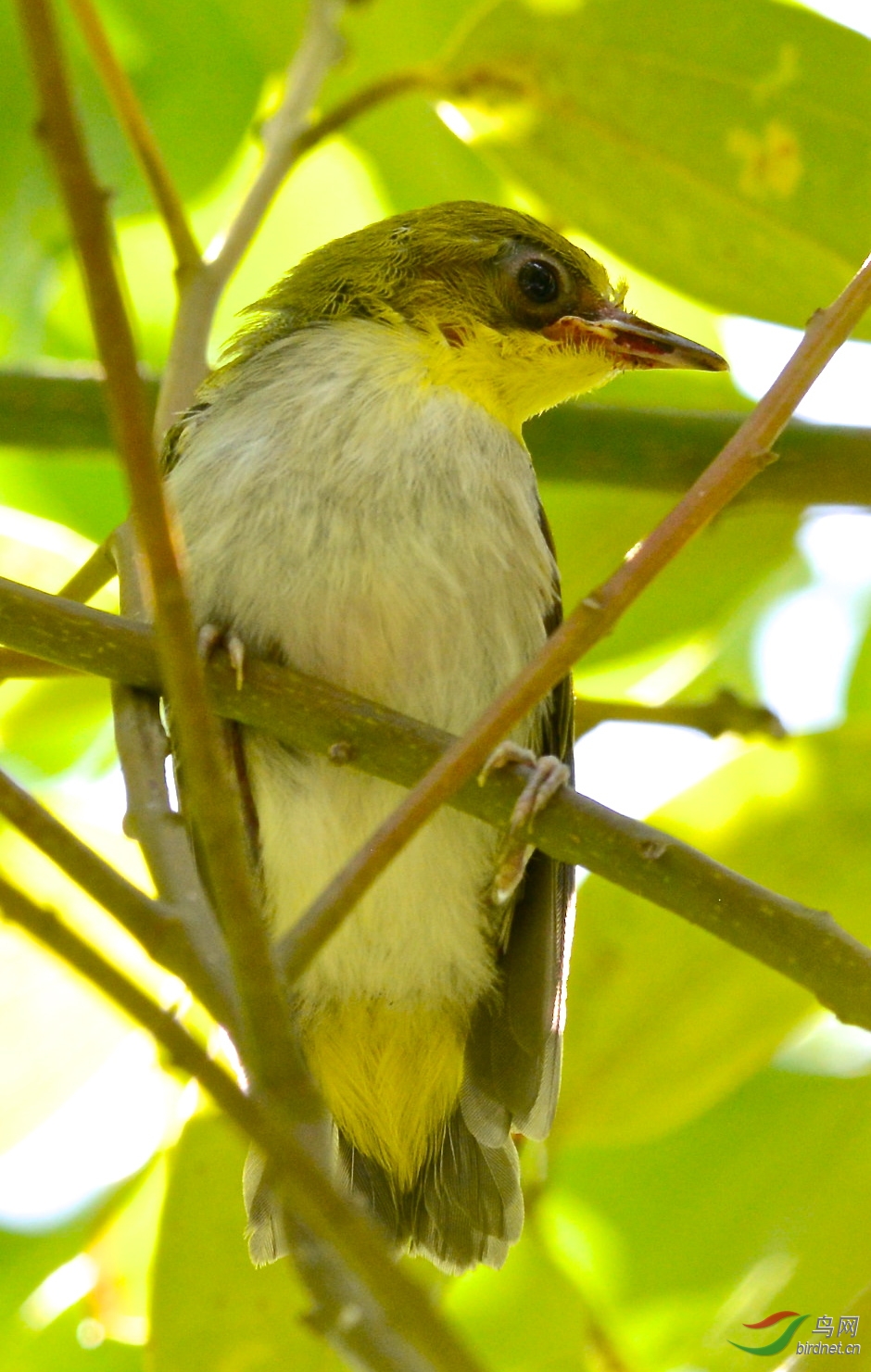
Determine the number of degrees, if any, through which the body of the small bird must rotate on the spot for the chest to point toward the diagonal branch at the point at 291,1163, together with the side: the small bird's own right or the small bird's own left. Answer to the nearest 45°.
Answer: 0° — it already faces it

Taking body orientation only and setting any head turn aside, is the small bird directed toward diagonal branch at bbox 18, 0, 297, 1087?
no

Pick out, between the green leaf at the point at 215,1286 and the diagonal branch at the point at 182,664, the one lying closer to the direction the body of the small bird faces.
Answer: the diagonal branch

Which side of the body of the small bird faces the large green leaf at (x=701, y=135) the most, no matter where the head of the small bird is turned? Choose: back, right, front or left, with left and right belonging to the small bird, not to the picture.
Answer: left

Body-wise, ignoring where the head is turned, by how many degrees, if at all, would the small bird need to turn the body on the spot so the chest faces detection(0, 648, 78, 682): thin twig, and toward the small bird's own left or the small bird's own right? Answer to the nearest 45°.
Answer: approximately 45° to the small bird's own right

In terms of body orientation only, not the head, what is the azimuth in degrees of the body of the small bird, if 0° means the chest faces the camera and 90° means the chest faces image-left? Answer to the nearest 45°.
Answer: approximately 0°

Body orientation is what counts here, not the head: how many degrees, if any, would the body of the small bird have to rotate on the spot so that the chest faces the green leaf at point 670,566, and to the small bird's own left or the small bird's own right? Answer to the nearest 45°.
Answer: approximately 135° to the small bird's own left
